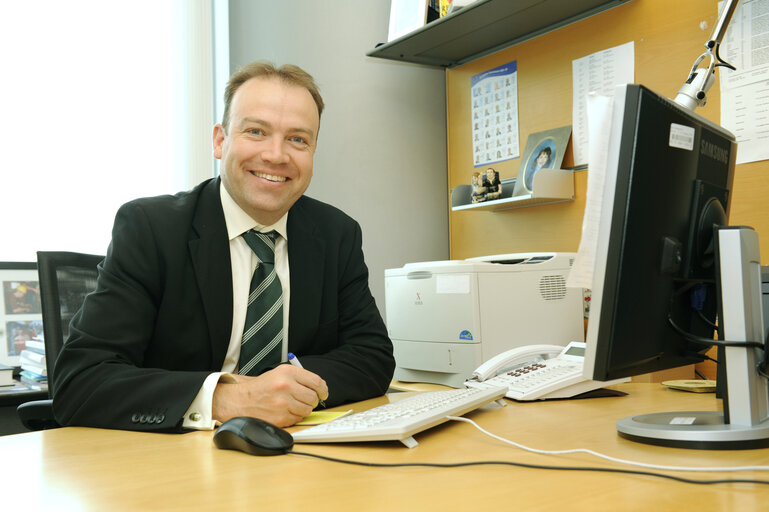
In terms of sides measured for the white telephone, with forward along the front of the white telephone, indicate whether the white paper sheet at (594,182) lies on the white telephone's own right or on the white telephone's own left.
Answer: on the white telephone's own left

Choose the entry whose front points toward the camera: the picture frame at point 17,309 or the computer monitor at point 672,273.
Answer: the picture frame

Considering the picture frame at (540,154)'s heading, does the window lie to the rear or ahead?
ahead

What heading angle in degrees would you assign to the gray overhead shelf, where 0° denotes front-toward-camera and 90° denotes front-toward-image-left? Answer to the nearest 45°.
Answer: approximately 45°

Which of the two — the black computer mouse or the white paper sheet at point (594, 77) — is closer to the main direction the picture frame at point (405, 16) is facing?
the black computer mouse

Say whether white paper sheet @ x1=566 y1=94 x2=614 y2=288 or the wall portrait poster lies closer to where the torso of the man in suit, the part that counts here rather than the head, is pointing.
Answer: the white paper sheet

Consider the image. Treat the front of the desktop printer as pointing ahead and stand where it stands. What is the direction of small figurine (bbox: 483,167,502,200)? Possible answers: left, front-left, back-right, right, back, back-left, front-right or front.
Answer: back-right

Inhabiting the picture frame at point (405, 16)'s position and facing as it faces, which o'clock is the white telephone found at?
The white telephone is roughly at 10 o'clock from the picture frame.

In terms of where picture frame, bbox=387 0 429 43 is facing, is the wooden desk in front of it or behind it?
in front

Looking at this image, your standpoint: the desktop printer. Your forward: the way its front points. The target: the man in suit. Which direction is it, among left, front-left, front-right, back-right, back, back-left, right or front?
front

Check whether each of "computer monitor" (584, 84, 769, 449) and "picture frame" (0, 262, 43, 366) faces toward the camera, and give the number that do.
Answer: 1

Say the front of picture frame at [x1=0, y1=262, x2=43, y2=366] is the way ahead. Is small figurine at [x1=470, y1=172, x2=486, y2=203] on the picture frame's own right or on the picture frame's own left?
on the picture frame's own left

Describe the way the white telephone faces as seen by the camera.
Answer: facing the viewer and to the left of the viewer

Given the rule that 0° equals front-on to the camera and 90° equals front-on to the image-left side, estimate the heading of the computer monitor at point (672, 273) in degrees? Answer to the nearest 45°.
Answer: approximately 135°

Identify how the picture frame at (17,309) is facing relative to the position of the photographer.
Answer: facing the viewer
